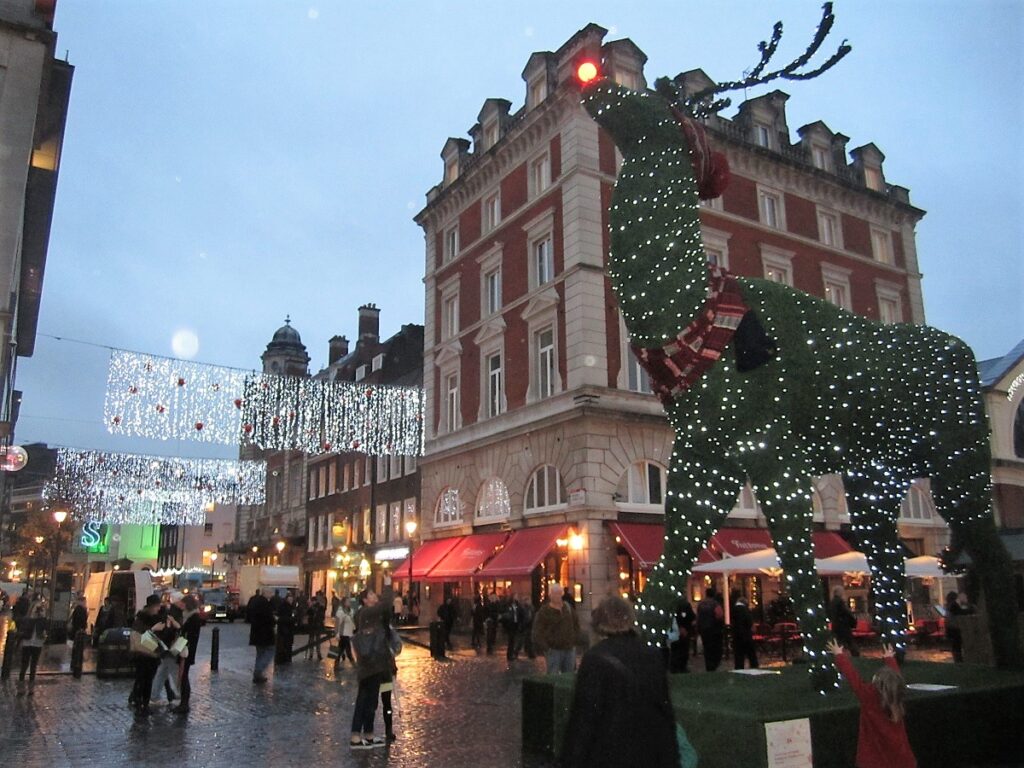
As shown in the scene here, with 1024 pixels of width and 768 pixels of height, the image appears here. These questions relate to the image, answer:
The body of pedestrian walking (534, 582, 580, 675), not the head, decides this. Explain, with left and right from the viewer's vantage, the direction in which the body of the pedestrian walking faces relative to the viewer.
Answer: facing the viewer

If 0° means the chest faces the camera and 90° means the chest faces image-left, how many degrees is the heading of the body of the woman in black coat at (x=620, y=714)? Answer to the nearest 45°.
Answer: approximately 180°

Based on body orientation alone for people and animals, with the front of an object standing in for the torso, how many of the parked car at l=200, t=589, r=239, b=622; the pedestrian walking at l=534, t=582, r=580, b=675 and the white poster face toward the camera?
3

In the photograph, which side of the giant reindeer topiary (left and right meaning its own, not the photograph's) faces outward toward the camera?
left

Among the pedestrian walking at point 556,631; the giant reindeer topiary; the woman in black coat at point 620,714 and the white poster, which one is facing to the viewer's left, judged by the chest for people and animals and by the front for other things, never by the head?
the giant reindeer topiary

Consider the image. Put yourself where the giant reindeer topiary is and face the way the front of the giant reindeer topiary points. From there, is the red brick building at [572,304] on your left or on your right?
on your right

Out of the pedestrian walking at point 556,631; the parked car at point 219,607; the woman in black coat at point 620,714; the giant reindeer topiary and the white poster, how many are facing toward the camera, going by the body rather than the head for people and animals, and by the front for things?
3

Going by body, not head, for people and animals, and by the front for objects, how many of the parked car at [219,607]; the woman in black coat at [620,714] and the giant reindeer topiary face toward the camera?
1

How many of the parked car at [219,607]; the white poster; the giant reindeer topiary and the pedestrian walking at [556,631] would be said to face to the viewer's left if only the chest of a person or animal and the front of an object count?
1

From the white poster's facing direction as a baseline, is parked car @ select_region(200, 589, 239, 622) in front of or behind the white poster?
behind

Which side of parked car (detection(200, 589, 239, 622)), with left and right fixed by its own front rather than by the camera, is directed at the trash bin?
front

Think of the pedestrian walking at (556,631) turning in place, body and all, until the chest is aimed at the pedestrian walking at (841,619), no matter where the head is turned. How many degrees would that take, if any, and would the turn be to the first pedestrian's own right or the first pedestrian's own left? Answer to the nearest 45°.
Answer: approximately 135° to the first pedestrian's own left

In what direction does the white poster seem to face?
toward the camera

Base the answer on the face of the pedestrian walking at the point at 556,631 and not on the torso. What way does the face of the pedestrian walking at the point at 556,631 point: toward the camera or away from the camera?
toward the camera

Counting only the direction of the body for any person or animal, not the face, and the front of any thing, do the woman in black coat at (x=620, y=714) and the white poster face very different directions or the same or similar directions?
very different directions
